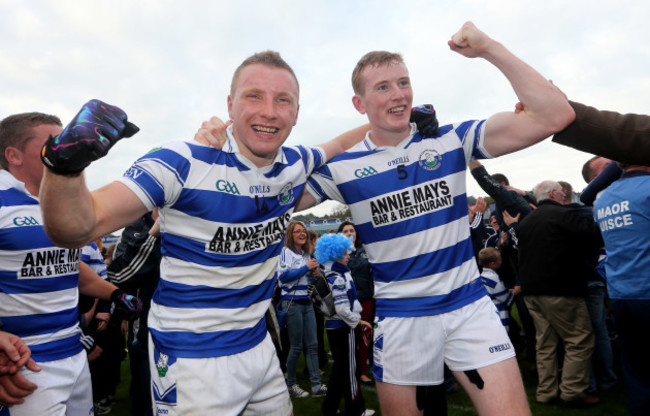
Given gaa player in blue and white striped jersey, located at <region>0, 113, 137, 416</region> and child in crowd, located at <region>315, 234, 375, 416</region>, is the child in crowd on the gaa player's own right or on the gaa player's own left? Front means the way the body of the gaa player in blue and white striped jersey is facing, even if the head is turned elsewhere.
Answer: on the gaa player's own left

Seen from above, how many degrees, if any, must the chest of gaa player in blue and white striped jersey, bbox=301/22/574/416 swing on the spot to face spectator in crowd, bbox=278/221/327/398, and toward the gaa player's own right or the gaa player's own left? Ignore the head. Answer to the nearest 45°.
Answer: approximately 135° to the gaa player's own right

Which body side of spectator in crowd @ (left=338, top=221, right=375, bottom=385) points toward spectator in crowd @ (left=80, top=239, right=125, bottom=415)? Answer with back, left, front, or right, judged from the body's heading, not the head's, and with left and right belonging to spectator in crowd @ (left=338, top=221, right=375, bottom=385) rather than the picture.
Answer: right

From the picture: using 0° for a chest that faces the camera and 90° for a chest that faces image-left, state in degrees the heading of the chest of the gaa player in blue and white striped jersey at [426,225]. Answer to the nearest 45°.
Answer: approximately 0°

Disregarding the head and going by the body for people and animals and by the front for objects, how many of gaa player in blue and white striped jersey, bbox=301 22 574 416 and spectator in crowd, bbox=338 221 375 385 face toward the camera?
2

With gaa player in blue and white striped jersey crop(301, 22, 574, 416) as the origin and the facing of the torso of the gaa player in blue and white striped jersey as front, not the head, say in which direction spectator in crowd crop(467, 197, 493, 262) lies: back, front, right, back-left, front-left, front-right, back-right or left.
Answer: back
